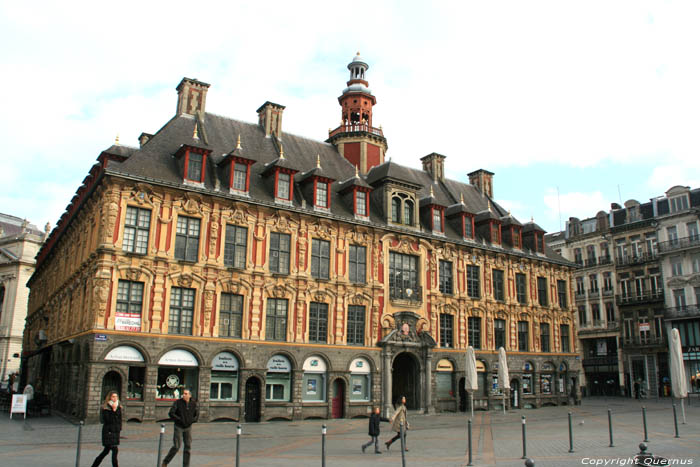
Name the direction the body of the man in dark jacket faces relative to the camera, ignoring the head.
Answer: toward the camera

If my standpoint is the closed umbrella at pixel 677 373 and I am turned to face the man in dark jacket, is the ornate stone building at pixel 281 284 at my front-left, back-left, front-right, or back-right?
front-right

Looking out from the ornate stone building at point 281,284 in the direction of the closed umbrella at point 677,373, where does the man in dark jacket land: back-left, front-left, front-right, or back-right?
front-right

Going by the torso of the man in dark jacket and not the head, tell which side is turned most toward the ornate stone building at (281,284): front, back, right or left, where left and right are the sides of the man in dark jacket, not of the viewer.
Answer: back

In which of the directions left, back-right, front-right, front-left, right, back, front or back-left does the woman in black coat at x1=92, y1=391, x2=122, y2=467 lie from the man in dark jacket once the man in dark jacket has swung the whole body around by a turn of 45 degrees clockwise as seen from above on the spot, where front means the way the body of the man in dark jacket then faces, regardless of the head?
front-right

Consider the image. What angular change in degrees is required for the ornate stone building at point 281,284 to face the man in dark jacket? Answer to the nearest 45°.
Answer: approximately 45° to its right

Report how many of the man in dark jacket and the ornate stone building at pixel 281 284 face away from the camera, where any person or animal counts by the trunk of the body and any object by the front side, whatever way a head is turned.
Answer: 0

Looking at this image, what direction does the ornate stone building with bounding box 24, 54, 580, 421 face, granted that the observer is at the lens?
facing the viewer and to the right of the viewer

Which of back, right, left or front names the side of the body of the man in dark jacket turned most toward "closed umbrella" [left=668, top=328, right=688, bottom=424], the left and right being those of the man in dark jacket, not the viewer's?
left
